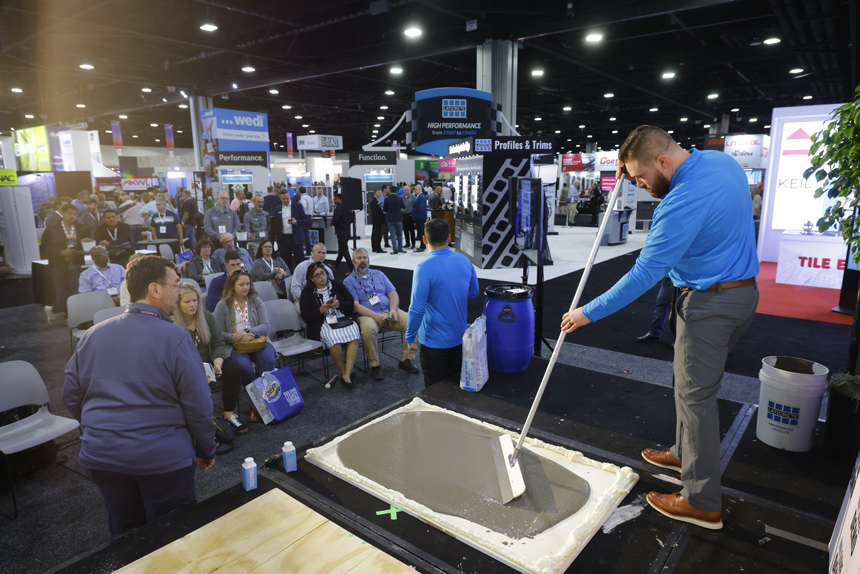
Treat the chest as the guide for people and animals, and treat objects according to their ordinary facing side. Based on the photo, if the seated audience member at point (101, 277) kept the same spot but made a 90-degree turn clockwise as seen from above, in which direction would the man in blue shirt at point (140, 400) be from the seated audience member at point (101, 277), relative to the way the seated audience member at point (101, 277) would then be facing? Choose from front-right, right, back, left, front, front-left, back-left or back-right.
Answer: front-left

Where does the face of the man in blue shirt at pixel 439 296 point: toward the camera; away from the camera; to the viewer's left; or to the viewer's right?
away from the camera

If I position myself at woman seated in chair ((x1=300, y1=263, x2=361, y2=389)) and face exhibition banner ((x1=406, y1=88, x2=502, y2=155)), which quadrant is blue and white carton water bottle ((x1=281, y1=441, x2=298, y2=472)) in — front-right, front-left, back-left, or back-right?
back-right

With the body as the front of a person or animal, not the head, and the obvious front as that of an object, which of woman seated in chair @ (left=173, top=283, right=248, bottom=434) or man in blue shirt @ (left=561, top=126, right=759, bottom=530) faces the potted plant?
the woman seated in chair

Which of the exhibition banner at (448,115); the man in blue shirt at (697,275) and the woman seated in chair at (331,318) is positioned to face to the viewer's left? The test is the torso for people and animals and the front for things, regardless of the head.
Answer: the man in blue shirt

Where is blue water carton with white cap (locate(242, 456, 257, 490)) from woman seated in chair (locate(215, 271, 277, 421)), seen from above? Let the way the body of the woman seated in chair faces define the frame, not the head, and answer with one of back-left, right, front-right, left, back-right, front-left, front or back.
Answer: front-right

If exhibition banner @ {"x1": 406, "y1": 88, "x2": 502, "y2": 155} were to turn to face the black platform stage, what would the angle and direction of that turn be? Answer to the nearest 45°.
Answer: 0° — it already faces it

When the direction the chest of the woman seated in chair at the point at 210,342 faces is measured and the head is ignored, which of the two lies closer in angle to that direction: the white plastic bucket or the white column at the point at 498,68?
the white plastic bucket

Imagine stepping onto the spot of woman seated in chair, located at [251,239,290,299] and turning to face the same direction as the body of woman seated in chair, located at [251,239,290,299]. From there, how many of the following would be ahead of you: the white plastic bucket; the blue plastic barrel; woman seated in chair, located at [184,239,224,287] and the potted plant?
3

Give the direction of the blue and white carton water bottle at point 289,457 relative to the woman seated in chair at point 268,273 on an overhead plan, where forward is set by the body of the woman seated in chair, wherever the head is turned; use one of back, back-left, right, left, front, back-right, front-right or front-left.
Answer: front-right

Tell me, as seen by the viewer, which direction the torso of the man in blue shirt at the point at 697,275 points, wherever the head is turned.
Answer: to the viewer's left

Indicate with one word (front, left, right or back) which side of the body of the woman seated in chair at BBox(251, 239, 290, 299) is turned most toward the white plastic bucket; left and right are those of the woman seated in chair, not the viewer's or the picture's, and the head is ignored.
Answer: front

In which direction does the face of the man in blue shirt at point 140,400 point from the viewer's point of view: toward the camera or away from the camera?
away from the camera
